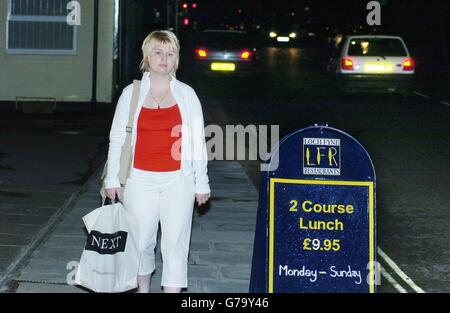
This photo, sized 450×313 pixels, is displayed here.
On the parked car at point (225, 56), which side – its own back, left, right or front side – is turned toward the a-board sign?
back

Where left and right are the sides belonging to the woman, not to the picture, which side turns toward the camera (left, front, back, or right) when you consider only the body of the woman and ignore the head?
front

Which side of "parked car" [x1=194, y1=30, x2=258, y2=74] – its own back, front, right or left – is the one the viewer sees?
back

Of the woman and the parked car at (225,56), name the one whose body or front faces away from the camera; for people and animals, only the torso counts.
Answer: the parked car

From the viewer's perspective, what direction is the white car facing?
away from the camera

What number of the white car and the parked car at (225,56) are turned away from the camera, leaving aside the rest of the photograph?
2

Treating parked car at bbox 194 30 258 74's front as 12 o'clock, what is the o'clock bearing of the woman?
The woman is roughly at 6 o'clock from the parked car.

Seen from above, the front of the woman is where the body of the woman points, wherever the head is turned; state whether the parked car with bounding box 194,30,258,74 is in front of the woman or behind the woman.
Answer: behind

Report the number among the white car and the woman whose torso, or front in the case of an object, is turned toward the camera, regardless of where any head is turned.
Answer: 1

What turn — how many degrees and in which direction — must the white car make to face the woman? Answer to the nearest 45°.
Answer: approximately 180°

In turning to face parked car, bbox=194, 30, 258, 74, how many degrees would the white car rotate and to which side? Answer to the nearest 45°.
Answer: approximately 45° to its left

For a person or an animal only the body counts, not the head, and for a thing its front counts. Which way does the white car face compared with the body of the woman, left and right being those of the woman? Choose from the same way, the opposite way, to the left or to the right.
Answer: the opposite way

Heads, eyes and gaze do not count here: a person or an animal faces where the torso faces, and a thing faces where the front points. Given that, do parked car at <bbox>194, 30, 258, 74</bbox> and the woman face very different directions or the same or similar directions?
very different directions

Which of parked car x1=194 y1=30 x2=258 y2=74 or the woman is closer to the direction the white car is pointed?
the parked car

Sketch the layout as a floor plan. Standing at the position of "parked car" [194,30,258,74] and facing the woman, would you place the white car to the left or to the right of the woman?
left

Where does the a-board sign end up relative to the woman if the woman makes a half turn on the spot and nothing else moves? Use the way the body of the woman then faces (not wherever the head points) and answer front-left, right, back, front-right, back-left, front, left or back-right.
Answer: right
